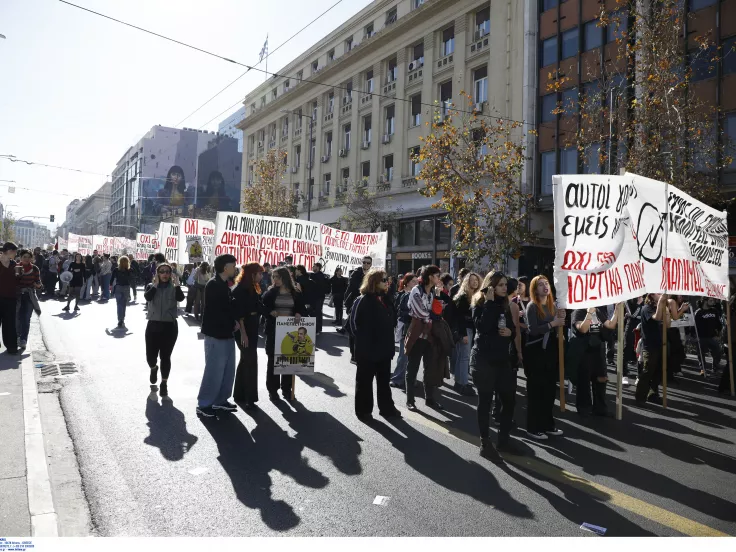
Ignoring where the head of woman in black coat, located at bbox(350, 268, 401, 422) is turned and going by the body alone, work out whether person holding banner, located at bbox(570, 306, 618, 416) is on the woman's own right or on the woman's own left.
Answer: on the woman's own left

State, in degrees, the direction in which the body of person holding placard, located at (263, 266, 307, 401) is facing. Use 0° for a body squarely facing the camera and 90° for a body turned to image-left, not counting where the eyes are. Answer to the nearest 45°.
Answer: approximately 0°

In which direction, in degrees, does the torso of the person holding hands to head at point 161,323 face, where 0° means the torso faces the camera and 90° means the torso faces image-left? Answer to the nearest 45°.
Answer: approximately 0°
